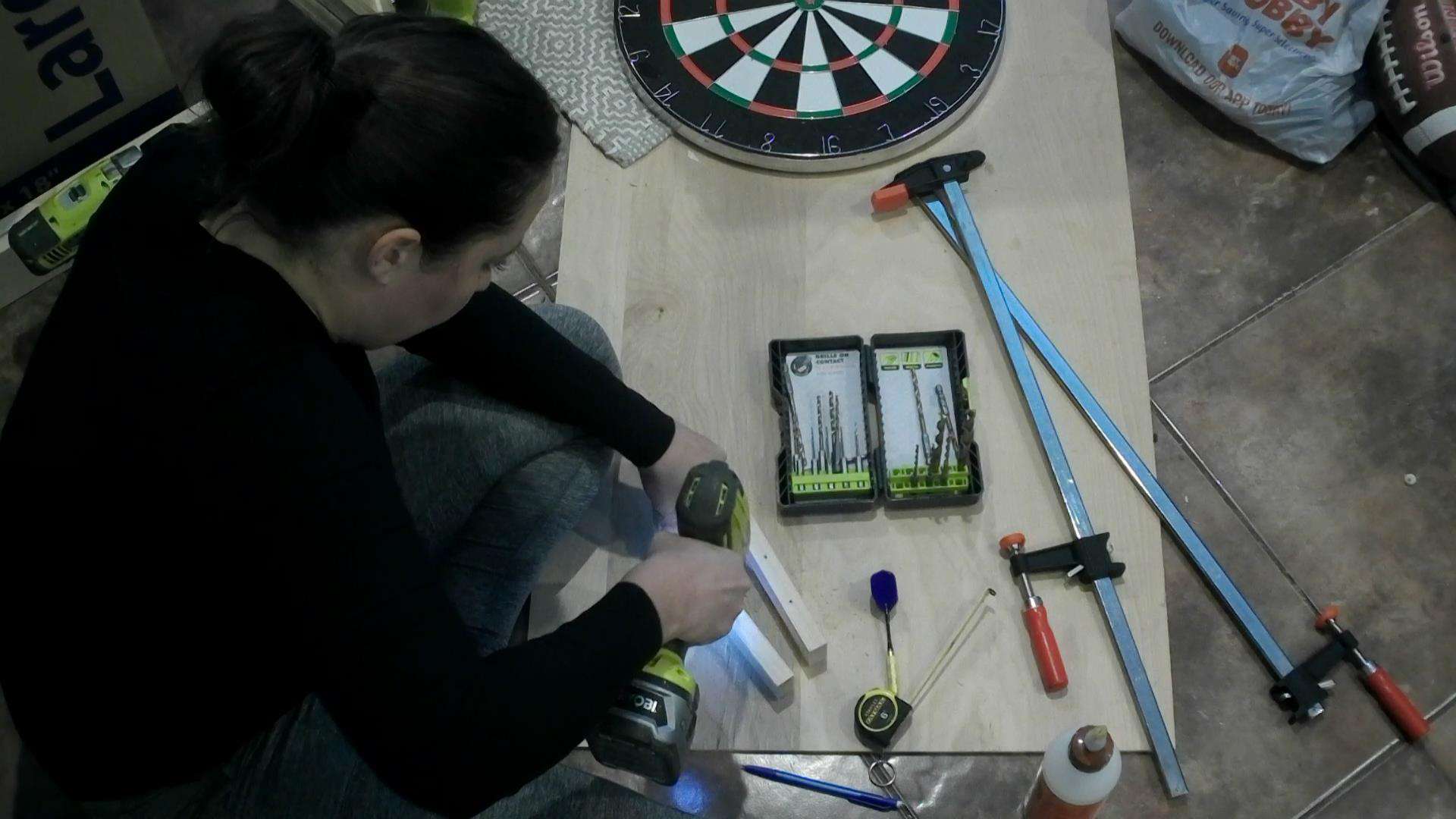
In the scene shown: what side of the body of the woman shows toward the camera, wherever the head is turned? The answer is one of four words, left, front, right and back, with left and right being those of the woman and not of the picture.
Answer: right

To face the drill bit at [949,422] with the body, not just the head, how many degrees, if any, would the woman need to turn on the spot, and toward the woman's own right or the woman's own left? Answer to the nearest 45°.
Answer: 0° — they already face it

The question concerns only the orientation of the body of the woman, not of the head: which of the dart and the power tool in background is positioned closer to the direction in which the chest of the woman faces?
the dart
